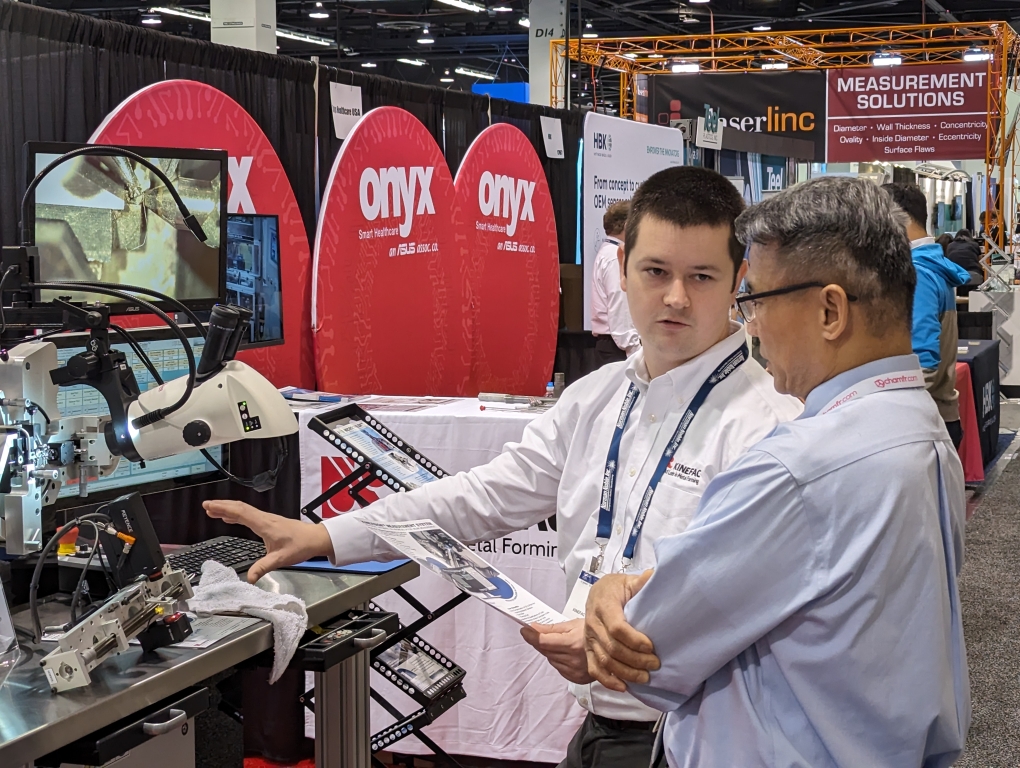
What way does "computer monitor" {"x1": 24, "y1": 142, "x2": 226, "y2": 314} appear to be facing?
toward the camera

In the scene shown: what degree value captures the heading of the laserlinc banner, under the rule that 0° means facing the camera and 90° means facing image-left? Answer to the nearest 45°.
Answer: approximately 0°

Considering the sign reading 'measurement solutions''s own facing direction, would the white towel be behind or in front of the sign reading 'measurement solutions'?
in front

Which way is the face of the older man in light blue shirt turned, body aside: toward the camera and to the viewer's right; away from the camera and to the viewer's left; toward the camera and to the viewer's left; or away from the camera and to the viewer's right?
away from the camera and to the viewer's left

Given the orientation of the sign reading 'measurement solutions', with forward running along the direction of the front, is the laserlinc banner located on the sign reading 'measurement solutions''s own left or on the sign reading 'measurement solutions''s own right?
on the sign reading 'measurement solutions''s own right

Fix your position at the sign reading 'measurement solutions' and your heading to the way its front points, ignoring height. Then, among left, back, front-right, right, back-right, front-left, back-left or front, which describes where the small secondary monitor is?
front

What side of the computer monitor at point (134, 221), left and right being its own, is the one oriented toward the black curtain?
back

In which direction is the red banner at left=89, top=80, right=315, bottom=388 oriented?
toward the camera

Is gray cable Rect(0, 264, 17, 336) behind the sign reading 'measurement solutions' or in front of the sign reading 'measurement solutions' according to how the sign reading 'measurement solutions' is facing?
in front

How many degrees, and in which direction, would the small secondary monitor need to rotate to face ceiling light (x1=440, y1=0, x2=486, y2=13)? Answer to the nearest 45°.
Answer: approximately 180°
